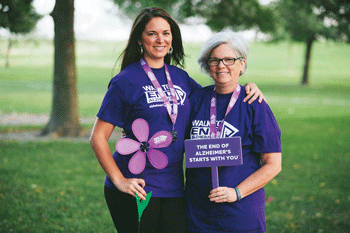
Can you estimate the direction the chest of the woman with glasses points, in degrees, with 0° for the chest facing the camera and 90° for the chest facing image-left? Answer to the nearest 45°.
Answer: approximately 45°

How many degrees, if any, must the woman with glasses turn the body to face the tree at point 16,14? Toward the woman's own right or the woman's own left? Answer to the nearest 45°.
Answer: approximately 90° to the woman's own right

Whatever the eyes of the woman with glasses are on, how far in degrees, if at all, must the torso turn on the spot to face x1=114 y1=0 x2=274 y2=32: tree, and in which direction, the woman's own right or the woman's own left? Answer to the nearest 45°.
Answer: approximately 135° to the woman's own right
